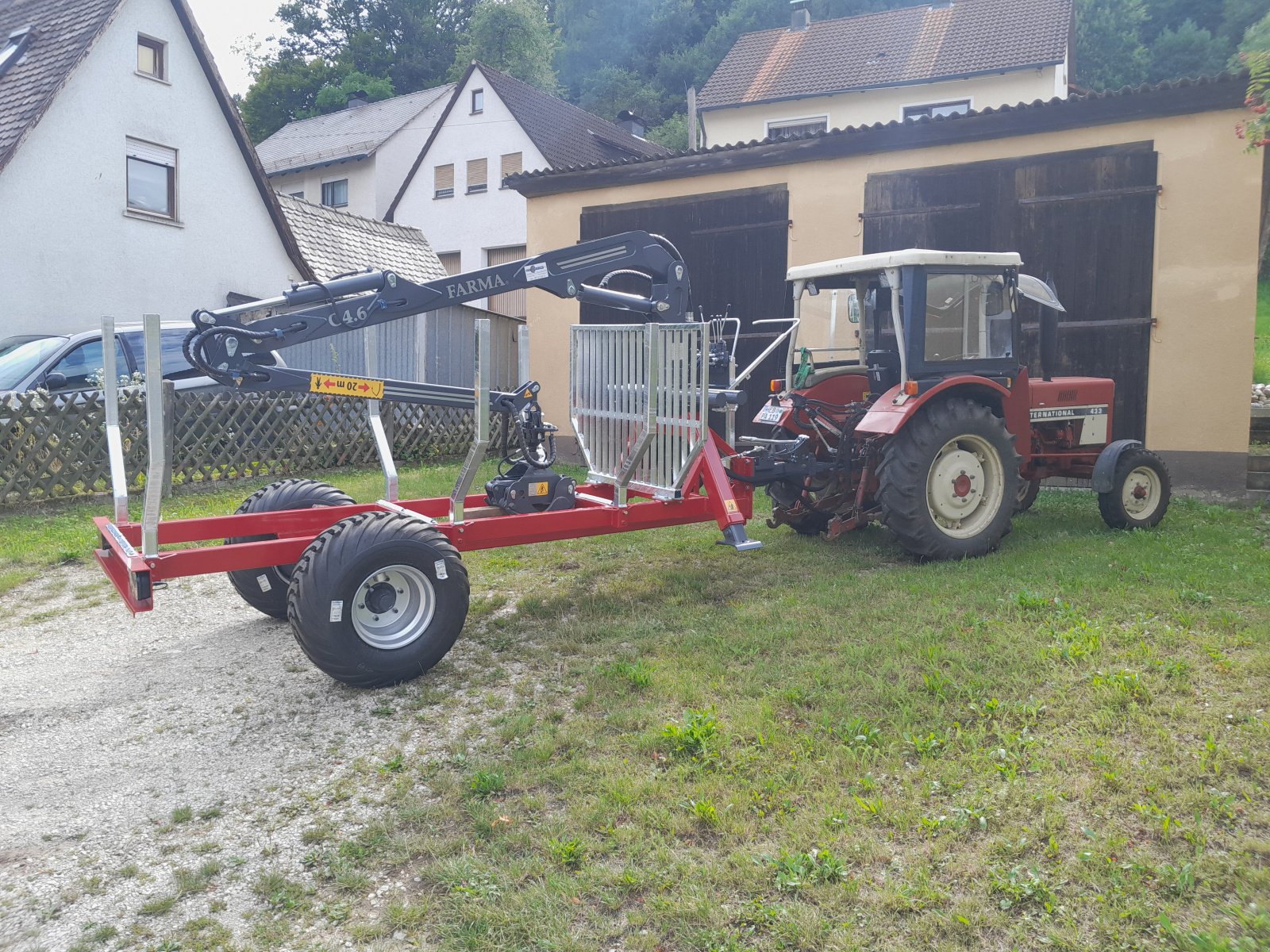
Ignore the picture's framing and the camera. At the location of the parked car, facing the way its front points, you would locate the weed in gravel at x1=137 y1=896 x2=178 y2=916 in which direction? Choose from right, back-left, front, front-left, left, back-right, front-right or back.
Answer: front-left

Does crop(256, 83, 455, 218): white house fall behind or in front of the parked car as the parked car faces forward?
behind

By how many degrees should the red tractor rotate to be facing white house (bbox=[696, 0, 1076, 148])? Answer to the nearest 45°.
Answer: approximately 45° to its left

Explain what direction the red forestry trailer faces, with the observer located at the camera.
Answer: facing away from the viewer and to the right of the viewer

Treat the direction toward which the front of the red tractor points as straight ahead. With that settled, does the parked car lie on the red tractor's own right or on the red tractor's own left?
on the red tractor's own left

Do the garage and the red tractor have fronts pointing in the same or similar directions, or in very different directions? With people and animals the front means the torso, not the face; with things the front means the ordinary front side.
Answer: very different directions

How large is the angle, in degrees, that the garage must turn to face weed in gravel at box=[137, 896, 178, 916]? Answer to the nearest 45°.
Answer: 0° — it already faces it

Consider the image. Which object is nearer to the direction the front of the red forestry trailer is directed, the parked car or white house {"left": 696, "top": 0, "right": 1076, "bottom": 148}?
the white house

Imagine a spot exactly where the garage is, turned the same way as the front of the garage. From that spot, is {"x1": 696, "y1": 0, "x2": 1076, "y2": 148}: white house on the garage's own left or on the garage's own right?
on the garage's own right

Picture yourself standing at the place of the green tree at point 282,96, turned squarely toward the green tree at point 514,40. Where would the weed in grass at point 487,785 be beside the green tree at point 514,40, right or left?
right
